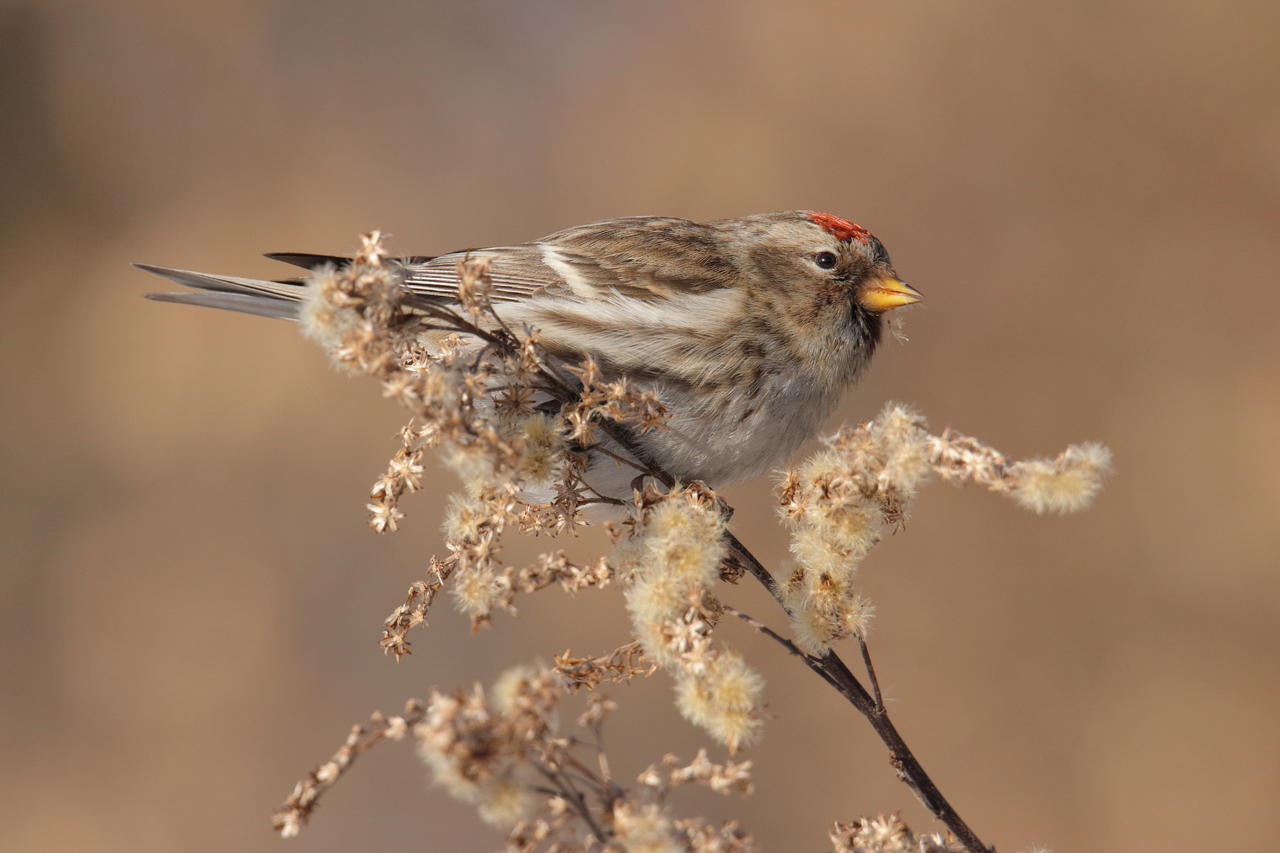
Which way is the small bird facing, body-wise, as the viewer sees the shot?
to the viewer's right
